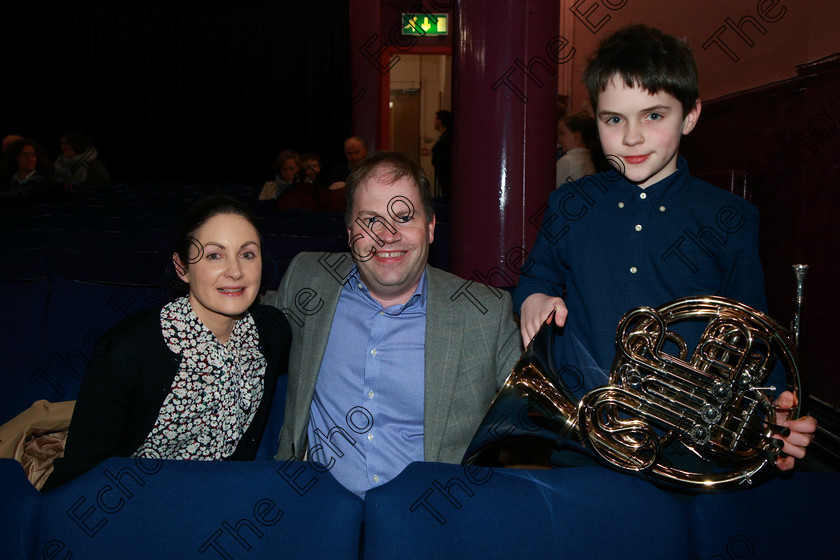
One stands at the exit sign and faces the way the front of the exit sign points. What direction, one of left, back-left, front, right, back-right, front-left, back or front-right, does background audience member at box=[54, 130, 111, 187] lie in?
front-right

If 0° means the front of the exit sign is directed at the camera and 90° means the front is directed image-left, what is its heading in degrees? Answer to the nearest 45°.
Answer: approximately 0°

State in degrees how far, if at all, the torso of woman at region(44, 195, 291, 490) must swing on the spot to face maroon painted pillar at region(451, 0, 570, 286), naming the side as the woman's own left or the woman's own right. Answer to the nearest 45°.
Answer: approximately 90° to the woman's own left

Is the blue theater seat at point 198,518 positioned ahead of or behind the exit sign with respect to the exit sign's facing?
ahead

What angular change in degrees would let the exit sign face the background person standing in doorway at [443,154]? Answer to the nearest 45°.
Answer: approximately 180°

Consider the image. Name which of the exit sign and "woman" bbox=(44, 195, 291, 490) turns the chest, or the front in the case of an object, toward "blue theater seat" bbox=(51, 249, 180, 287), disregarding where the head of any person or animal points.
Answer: the exit sign

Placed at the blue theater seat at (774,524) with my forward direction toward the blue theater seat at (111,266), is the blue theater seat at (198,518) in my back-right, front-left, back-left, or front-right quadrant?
front-left

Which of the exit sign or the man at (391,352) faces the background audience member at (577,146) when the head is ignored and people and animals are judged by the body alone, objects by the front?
the exit sign

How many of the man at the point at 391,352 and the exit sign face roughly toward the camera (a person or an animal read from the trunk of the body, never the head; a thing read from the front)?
2

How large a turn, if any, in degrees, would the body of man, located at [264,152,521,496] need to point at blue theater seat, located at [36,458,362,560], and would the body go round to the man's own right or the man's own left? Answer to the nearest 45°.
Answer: approximately 45° to the man's own right

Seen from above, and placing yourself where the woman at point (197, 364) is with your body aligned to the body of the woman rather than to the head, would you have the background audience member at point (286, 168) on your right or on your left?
on your left

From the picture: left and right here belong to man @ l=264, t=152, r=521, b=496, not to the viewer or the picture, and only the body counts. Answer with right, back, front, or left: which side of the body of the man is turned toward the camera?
front

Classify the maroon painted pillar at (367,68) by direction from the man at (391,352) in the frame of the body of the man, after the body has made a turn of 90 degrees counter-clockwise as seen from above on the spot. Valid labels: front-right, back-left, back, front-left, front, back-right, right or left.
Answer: left

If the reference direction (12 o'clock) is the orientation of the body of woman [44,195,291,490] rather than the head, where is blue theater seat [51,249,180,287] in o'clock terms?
The blue theater seat is roughly at 7 o'clock from the woman.

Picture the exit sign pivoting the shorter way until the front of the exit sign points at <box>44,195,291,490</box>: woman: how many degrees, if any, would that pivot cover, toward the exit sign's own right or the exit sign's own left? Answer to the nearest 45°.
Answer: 0° — it already faces them

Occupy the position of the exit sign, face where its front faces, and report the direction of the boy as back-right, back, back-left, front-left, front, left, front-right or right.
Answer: front
